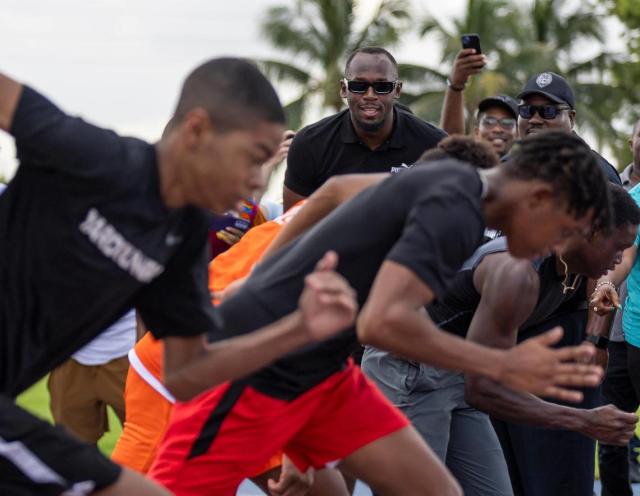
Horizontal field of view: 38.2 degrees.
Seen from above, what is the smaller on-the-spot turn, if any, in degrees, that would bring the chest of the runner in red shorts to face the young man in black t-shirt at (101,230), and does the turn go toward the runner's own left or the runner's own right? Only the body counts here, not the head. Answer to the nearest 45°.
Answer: approximately 135° to the runner's own right

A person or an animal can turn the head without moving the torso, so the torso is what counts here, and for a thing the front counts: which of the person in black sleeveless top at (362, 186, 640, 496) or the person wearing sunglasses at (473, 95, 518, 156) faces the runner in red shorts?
the person wearing sunglasses

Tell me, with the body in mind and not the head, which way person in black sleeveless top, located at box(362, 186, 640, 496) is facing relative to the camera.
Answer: to the viewer's right

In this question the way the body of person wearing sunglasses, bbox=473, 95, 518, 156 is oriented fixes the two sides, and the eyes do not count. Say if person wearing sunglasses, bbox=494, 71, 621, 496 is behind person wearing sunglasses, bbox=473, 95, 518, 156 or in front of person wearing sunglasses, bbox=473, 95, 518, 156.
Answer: in front

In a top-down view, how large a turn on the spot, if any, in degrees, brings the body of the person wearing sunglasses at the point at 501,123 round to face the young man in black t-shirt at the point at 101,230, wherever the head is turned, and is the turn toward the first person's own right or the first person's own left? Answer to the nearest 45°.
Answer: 0° — they already face them

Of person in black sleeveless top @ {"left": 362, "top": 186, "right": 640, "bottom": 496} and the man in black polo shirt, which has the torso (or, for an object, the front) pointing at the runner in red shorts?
the man in black polo shirt

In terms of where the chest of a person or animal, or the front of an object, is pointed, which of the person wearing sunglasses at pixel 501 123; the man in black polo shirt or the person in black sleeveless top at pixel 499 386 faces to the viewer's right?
the person in black sleeveless top

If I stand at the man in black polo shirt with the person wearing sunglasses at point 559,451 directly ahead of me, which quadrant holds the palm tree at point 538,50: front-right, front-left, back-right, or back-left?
back-left

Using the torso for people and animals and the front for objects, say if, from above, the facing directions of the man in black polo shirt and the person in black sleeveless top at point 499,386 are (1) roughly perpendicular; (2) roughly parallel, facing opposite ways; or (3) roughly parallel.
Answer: roughly perpendicular

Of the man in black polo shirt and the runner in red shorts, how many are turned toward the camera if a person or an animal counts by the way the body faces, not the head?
1

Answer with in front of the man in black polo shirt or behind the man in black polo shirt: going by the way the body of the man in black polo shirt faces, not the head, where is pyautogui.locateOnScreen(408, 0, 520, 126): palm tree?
behind

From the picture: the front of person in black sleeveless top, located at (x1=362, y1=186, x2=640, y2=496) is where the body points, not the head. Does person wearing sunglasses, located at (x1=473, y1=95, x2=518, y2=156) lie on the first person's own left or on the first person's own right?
on the first person's own left

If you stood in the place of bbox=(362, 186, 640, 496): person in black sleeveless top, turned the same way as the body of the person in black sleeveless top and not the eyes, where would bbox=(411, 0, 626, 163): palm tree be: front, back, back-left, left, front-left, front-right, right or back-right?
left

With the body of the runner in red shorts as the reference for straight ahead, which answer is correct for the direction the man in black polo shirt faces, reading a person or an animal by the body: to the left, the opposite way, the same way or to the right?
to the right

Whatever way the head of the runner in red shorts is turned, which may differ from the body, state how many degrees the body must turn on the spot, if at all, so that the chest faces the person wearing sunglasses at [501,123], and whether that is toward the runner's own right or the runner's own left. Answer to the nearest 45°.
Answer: approximately 90° to the runner's own left

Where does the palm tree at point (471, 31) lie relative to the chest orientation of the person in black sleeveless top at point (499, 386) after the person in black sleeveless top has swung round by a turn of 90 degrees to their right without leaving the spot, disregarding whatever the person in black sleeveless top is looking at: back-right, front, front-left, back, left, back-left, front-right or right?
back

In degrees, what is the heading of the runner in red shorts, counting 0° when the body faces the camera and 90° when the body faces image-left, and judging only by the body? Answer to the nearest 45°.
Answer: approximately 270°

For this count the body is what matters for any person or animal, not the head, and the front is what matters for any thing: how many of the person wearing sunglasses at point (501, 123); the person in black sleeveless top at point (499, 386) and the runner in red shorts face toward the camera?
1
